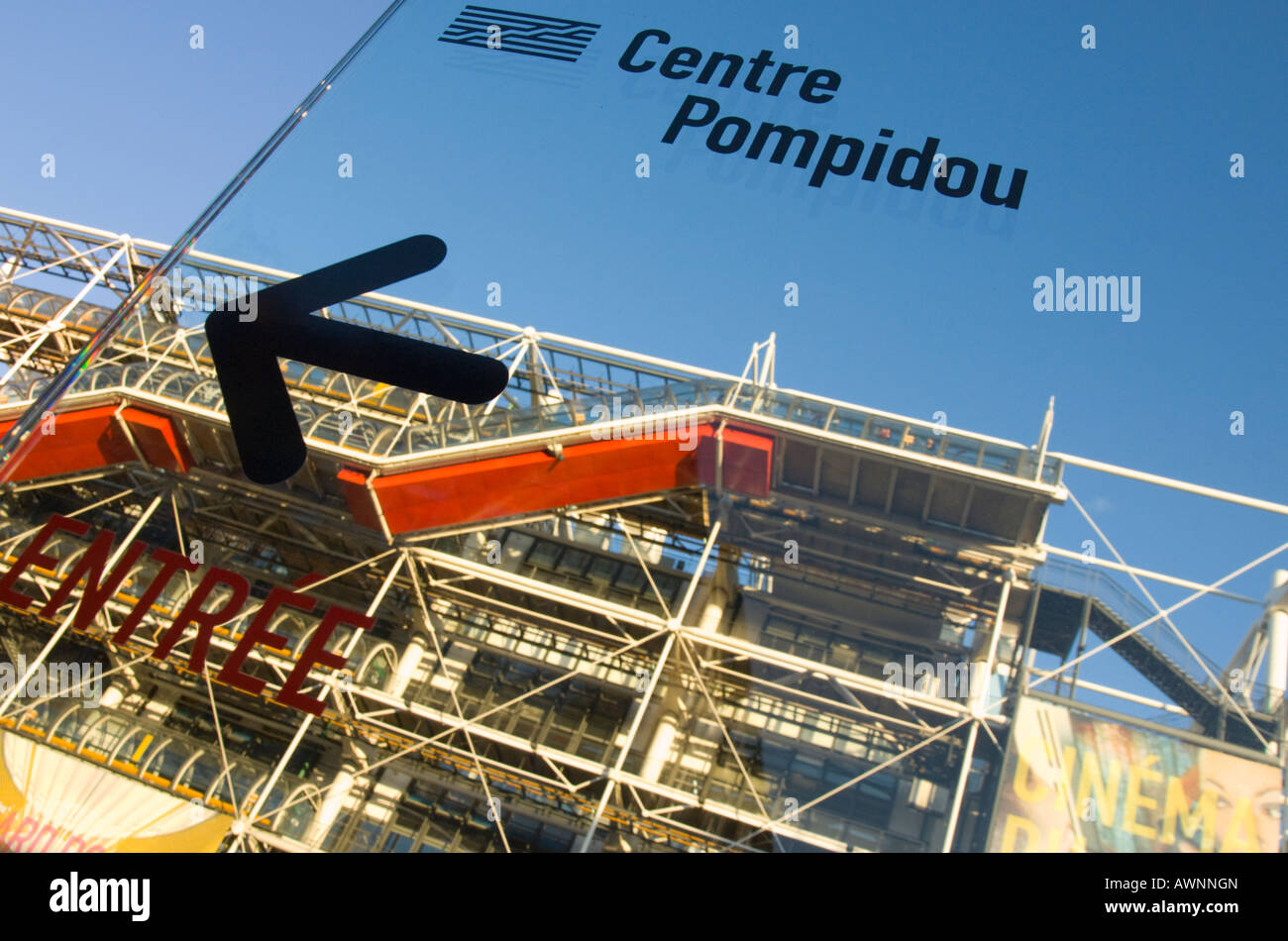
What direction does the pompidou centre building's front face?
toward the camera
